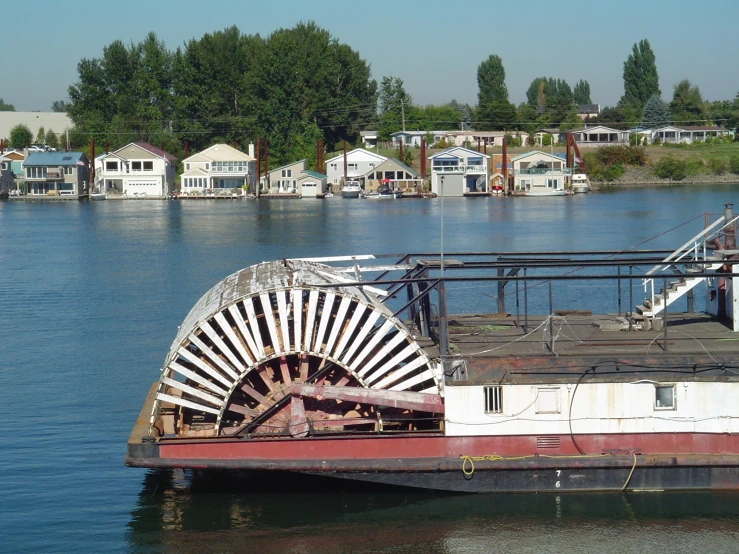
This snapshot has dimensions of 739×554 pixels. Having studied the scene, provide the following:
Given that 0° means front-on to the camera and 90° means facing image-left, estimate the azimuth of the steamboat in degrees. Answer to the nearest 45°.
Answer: approximately 270°
